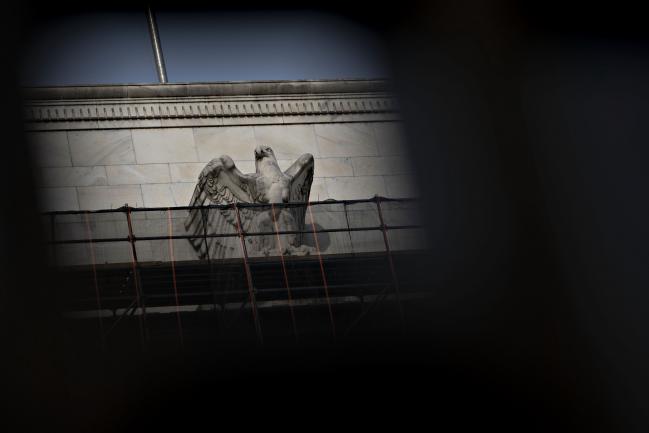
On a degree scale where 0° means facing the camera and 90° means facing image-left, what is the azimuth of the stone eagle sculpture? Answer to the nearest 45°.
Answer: approximately 315°
